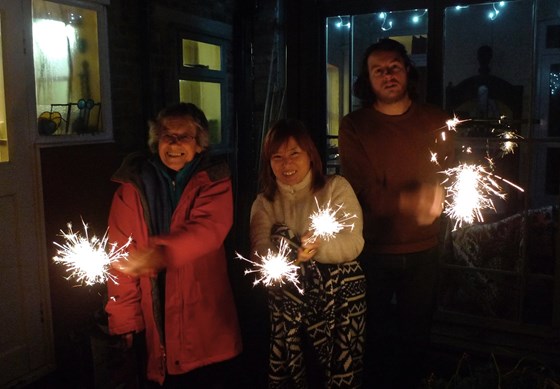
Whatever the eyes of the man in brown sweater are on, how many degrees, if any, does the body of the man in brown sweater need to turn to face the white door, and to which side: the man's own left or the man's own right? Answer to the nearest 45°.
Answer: approximately 90° to the man's own right

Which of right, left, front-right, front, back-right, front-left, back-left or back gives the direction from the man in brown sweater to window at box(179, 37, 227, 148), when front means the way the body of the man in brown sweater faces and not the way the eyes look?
back-right

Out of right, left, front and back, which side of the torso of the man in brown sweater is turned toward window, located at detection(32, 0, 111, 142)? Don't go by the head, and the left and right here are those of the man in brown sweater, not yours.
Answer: right

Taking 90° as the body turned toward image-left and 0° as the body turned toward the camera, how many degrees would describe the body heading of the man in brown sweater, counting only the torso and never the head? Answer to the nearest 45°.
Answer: approximately 0°

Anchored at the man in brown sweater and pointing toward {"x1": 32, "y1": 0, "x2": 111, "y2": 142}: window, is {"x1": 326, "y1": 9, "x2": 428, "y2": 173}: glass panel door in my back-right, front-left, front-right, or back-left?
front-right

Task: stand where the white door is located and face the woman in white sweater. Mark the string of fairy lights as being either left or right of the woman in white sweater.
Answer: left

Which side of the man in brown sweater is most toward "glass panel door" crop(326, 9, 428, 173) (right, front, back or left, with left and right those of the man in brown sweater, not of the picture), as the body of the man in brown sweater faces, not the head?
back
